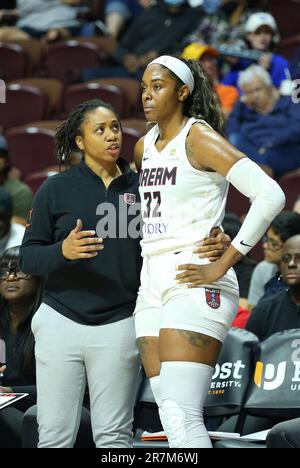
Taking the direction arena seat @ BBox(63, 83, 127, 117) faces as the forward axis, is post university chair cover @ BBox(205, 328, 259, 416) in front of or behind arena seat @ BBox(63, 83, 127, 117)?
in front

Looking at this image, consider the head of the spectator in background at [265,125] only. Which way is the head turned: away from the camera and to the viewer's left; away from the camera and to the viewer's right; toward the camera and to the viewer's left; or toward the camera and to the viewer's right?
toward the camera and to the viewer's left

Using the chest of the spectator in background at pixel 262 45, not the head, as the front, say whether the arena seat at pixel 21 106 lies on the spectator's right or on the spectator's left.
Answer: on the spectator's right

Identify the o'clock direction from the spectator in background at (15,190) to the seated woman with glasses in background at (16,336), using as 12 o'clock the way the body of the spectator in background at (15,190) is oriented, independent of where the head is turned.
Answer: the seated woman with glasses in background at (16,336) is roughly at 12 o'clock from the spectator in background at (15,190).

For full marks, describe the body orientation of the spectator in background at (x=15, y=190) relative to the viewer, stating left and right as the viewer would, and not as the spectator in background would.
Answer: facing the viewer

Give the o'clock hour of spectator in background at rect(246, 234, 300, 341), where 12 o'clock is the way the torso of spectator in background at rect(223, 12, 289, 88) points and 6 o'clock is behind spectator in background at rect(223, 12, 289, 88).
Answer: spectator in background at rect(246, 234, 300, 341) is roughly at 12 o'clock from spectator in background at rect(223, 12, 289, 88).

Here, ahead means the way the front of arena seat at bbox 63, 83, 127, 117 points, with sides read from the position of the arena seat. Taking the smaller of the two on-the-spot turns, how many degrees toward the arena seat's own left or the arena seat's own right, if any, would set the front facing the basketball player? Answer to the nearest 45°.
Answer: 0° — it already faces them

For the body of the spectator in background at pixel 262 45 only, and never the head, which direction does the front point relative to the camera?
toward the camera

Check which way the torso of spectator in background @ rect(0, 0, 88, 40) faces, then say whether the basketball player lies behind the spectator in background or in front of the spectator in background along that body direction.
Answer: in front

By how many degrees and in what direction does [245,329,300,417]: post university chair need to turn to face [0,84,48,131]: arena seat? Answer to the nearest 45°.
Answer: approximately 135° to its right

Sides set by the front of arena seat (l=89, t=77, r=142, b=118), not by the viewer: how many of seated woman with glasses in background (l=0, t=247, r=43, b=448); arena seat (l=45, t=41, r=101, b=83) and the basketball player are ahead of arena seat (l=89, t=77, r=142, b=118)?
2

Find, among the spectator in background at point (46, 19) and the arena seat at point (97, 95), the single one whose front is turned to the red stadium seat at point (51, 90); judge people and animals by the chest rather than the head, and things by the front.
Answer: the spectator in background

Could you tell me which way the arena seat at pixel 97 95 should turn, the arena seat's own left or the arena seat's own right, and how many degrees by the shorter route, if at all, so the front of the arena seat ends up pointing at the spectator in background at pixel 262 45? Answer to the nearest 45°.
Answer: approximately 90° to the arena seat's own left

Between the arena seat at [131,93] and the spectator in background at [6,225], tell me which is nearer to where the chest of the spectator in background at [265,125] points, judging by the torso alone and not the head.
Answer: the spectator in background

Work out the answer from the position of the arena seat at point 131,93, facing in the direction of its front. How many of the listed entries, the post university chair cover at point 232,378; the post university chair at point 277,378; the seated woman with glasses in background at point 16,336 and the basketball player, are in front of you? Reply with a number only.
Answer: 4
